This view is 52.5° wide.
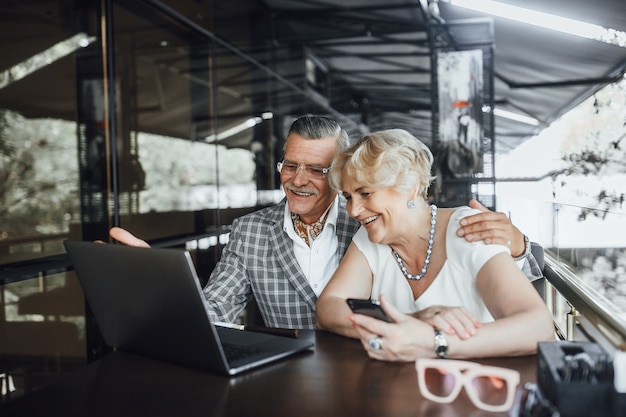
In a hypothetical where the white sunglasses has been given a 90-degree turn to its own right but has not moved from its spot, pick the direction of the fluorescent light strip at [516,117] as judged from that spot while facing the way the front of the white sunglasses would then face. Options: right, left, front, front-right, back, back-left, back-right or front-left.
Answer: right

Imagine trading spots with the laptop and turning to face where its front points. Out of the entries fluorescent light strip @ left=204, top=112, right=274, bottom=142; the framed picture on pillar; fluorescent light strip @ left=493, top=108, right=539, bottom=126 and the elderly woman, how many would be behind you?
0

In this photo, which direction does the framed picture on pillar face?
toward the camera

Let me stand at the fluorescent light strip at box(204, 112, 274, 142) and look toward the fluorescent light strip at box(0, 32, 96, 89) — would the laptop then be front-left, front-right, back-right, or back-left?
front-left

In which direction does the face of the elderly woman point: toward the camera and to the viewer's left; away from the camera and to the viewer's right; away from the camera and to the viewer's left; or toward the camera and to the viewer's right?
toward the camera and to the viewer's left

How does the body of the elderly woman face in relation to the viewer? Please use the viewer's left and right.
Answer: facing the viewer and to the left of the viewer

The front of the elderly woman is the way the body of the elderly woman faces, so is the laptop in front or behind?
in front

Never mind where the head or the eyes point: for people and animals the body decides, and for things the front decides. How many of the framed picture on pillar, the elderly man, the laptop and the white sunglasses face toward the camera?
3

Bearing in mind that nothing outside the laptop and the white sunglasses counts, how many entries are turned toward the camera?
1

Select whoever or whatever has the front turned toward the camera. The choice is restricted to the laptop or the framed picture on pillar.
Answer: the framed picture on pillar

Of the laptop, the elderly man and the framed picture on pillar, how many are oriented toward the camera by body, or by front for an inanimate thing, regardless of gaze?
2

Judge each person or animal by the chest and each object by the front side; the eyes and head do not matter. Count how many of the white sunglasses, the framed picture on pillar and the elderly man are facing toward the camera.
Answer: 3

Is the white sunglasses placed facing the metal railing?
no

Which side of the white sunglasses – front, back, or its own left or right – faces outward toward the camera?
front

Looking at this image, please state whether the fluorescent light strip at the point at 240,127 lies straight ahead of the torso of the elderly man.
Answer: no

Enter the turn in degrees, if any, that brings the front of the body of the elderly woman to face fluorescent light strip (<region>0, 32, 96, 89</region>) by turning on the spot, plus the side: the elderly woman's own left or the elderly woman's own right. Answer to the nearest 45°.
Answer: approximately 90° to the elderly woman's own right

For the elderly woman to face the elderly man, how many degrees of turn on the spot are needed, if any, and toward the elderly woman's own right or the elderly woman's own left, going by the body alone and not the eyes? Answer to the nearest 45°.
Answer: approximately 90° to the elderly woman's own right

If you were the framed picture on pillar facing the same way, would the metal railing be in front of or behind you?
in front
